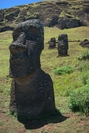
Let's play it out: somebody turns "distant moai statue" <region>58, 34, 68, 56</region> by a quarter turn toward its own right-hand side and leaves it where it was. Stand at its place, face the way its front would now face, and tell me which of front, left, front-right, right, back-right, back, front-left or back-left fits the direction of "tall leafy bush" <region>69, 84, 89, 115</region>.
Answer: back-left

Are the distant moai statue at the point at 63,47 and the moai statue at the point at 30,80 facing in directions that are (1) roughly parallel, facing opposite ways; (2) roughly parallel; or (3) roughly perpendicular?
roughly parallel

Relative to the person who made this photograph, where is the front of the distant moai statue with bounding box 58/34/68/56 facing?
facing the viewer and to the left of the viewer

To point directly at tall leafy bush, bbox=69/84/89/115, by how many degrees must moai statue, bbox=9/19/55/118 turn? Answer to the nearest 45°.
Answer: approximately 135° to its left

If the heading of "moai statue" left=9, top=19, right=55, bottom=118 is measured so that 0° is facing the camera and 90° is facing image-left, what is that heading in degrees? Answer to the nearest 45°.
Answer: approximately 45°

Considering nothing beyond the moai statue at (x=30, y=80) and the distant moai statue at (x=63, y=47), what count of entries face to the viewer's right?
0

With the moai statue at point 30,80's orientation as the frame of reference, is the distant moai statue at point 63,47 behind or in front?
behind
